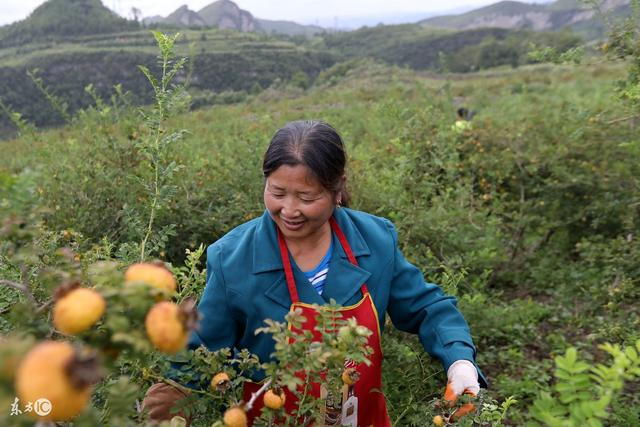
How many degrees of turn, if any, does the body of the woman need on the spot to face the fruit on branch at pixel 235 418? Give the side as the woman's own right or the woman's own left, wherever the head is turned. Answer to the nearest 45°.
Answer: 0° — they already face it

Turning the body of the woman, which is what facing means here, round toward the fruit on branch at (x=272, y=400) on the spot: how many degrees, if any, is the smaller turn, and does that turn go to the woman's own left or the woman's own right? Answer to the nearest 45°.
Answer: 0° — they already face it

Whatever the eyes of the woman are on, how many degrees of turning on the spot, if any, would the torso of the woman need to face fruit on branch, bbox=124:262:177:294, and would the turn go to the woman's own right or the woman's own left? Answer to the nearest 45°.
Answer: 0° — they already face it

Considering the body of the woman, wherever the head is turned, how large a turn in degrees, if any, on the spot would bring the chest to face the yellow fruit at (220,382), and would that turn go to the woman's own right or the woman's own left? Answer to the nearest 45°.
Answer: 0° — they already face it

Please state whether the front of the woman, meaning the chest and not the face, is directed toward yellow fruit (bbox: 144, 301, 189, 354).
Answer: yes

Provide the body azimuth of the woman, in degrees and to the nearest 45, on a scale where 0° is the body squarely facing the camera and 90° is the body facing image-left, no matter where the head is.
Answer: approximately 0°
